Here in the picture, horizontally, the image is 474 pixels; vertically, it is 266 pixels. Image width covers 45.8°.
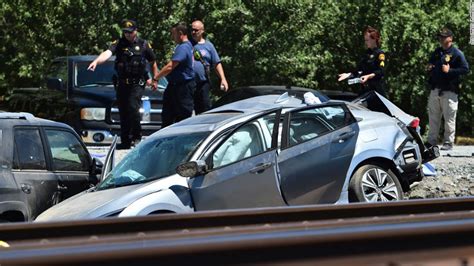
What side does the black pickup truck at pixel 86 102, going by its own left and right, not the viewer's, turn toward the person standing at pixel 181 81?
front

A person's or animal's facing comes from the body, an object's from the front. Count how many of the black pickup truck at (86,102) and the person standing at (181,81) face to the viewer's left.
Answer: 1

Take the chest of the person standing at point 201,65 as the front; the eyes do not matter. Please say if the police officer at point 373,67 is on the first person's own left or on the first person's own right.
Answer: on the first person's own left

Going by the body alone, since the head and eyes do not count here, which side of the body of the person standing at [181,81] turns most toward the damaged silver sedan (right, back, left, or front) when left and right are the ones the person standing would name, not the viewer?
left

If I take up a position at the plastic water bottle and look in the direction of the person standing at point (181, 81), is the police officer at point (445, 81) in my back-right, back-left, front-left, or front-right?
front-left

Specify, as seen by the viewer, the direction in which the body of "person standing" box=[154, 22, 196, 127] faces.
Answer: to the viewer's left

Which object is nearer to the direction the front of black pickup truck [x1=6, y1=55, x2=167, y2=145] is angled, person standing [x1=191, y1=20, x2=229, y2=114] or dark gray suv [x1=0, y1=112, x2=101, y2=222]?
the person standing

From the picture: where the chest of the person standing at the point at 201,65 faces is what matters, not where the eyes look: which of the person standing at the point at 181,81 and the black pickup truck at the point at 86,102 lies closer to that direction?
the person standing

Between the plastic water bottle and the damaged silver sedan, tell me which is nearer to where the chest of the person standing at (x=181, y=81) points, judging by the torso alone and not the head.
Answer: the plastic water bottle

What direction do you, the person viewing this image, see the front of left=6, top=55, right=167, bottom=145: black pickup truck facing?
facing the viewer and to the right of the viewer

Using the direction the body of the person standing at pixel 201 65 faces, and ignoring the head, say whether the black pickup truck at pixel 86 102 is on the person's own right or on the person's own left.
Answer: on the person's own right

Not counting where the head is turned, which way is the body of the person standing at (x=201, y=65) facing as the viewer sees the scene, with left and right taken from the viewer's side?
facing the viewer and to the left of the viewer
